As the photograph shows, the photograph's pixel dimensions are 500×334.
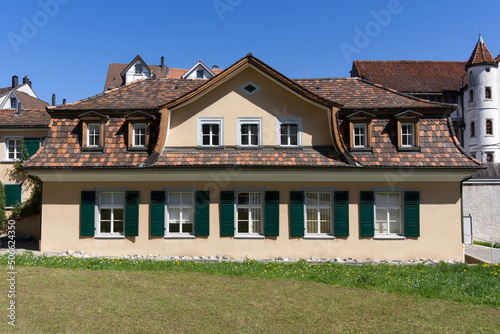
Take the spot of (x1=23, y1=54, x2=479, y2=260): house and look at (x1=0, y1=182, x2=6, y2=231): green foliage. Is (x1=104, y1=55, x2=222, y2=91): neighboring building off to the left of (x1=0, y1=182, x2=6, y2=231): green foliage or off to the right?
right

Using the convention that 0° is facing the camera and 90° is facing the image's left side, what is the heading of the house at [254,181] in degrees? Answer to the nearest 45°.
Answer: approximately 0°

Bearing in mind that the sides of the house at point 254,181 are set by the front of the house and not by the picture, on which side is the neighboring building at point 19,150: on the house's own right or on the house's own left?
on the house's own right

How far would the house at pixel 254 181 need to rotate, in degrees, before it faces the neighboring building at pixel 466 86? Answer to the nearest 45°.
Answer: approximately 135° to its left

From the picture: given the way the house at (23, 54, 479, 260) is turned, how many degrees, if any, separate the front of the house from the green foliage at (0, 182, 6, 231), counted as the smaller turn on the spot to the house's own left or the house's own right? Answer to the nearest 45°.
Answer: approximately 135° to the house's own right

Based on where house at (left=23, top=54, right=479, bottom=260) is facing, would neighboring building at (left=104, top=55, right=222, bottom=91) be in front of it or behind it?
behind
